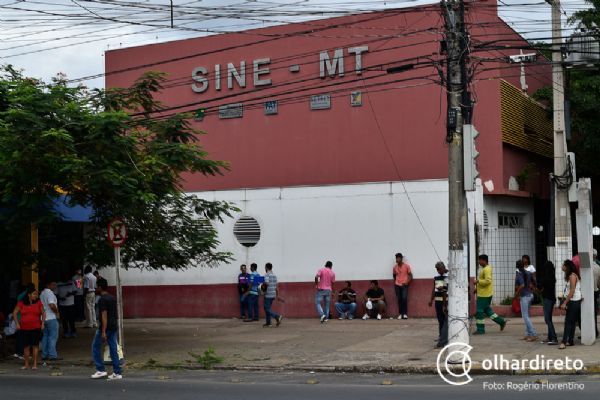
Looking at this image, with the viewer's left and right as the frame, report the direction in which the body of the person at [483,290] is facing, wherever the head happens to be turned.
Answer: facing to the left of the viewer

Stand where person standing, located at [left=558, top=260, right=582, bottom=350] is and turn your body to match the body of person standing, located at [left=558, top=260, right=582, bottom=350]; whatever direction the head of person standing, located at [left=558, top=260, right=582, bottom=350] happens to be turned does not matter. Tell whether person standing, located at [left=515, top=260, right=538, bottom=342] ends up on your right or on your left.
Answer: on your right

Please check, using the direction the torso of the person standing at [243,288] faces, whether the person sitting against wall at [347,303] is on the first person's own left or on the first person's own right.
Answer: on the first person's own left

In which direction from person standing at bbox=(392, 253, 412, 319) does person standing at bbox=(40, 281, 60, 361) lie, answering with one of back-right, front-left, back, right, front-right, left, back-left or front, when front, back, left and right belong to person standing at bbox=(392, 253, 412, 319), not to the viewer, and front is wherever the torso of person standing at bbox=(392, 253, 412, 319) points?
front-right

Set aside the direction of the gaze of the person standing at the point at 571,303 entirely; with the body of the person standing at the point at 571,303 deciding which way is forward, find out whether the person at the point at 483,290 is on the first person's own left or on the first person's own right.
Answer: on the first person's own right

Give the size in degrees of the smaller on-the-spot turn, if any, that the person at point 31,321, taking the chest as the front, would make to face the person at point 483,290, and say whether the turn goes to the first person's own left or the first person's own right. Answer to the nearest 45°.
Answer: approximately 90° to the first person's own left
